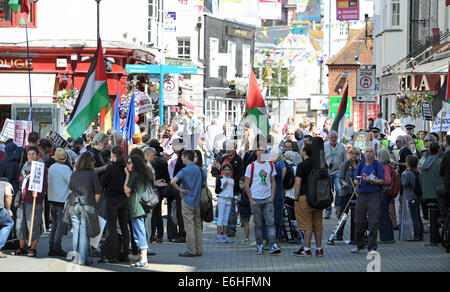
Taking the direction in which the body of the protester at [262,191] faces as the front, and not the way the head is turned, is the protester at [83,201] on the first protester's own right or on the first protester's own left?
on the first protester's own right

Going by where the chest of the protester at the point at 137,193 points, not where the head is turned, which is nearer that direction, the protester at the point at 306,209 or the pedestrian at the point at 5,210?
the pedestrian

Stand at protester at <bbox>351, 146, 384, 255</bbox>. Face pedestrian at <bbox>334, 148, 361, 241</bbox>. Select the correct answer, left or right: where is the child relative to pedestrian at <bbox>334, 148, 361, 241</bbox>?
left

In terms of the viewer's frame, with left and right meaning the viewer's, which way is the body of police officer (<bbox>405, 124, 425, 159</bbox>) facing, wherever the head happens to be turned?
facing the viewer and to the left of the viewer

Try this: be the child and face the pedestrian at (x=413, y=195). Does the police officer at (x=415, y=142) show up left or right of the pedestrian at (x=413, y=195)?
left

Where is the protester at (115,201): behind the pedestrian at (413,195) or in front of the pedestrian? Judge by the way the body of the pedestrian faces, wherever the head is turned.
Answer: in front
